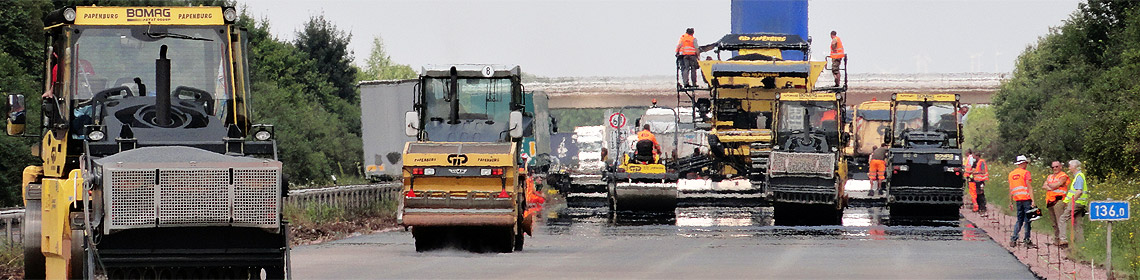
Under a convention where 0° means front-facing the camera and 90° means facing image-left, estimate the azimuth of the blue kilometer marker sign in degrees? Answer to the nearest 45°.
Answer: approximately 0°

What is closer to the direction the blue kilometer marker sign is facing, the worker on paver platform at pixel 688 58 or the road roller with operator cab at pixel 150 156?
the road roller with operator cab

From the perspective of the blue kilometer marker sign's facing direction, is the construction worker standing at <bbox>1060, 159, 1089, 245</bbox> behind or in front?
behind

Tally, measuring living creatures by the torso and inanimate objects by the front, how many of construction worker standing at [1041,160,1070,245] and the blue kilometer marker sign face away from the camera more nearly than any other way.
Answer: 0

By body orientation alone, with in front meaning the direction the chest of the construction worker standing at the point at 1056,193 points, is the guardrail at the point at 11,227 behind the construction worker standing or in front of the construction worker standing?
in front

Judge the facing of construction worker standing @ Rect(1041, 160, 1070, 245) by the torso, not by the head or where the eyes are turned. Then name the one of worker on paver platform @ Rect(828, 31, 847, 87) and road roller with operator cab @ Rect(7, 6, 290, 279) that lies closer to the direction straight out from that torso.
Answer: the road roller with operator cab

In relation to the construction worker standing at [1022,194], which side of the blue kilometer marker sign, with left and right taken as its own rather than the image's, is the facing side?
back

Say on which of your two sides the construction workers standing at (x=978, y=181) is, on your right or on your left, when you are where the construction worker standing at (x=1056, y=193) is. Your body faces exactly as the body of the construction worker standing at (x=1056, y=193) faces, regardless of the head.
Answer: on your right
